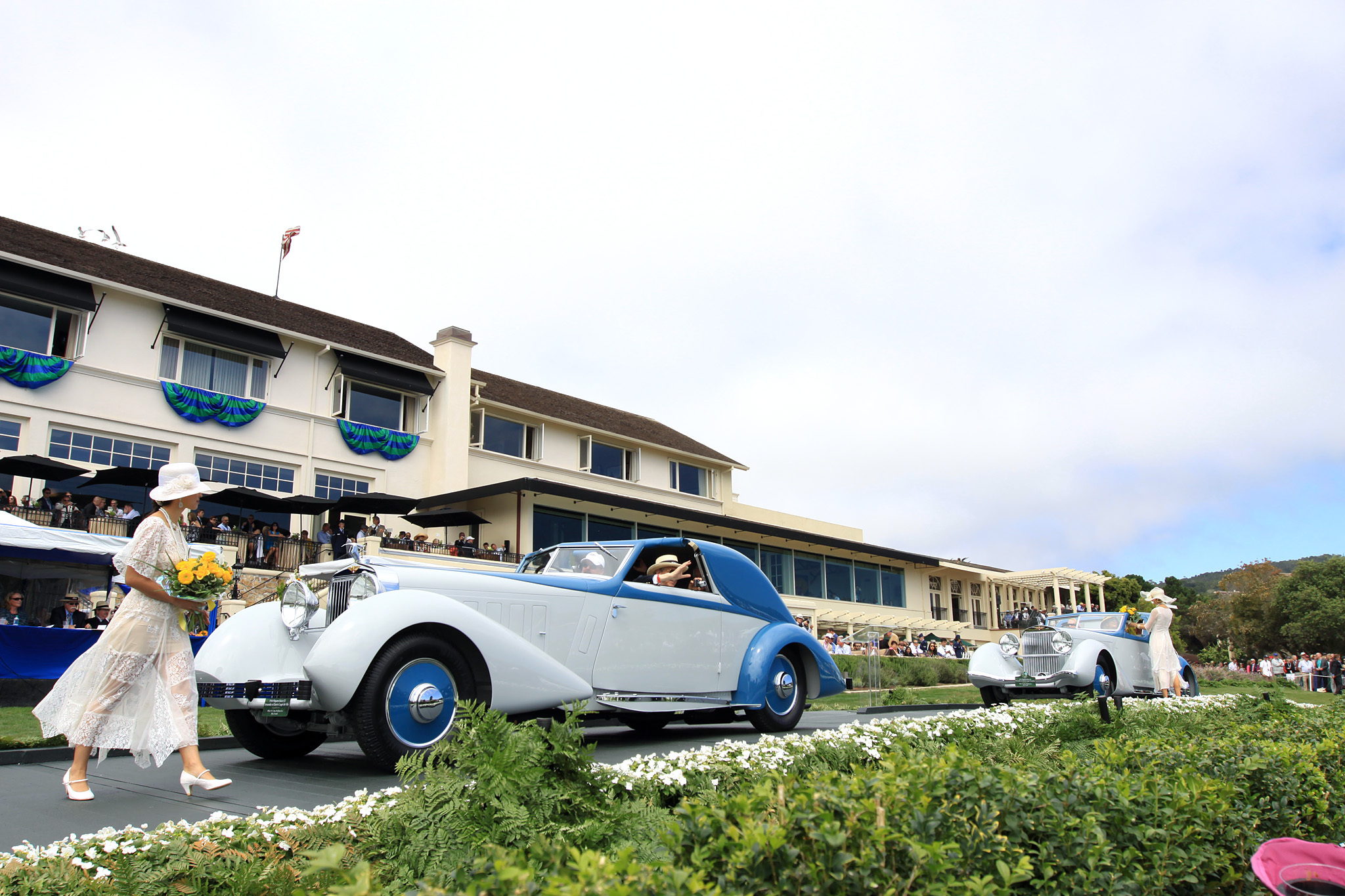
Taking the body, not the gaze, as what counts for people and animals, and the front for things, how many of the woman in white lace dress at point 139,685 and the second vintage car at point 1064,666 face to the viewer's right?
1

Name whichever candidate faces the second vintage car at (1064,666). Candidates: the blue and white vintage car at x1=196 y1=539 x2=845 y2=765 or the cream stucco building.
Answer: the cream stucco building

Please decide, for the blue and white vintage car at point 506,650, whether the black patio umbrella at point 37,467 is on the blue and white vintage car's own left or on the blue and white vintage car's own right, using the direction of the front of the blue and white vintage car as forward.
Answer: on the blue and white vintage car's own right

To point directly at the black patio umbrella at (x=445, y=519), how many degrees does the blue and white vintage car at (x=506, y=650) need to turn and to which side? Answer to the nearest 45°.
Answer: approximately 135° to its right

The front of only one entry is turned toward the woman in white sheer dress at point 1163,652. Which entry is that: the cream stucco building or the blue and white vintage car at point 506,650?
the cream stucco building

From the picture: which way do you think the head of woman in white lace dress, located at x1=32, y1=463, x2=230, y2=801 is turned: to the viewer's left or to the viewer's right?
to the viewer's right

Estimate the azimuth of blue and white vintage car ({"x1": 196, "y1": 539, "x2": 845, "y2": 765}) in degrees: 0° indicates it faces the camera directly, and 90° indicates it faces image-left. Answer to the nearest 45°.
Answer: approximately 45°

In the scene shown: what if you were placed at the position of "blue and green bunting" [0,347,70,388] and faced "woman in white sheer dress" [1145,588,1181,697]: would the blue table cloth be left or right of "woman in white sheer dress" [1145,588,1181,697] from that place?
right

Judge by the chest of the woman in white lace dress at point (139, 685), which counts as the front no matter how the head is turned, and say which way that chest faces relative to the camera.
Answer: to the viewer's right
